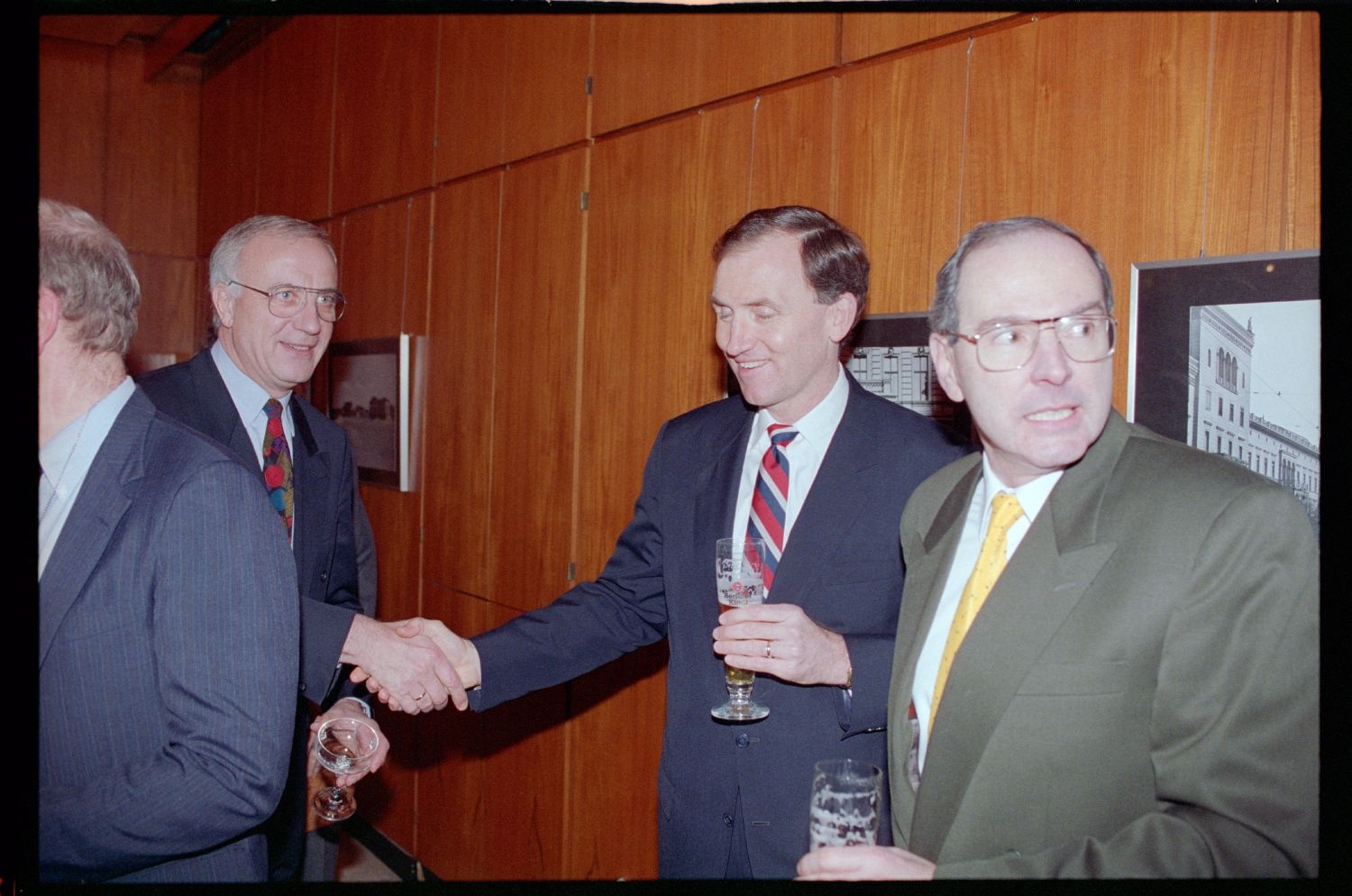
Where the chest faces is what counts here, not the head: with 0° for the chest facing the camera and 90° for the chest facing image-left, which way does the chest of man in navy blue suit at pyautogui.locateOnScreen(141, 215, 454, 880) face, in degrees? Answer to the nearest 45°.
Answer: approximately 315°

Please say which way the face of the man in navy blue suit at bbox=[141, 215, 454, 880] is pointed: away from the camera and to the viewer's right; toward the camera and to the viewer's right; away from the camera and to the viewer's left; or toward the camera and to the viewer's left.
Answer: toward the camera and to the viewer's right

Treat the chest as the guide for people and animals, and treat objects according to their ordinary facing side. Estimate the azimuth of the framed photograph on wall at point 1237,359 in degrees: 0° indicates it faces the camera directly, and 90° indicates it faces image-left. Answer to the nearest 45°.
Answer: approximately 45°

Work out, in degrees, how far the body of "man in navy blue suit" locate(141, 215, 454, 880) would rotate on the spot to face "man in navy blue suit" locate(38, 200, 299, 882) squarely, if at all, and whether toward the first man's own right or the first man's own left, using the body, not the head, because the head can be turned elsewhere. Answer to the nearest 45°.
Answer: approximately 45° to the first man's own right

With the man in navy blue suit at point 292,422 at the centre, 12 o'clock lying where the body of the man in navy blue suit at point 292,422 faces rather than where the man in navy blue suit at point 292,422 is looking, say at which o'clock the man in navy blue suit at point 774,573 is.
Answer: the man in navy blue suit at point 774,573 is roughly at 12 o'clock from the man in navy blue suit at point 292,422.

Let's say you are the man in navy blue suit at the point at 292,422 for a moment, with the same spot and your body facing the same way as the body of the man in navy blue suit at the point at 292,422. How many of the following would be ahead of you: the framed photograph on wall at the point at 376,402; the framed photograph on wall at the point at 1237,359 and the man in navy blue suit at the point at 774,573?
2
